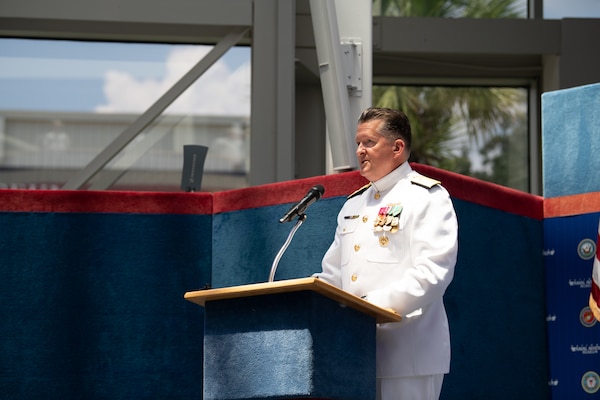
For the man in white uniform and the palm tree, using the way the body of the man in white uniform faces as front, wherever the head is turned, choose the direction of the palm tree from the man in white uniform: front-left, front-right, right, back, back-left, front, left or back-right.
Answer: back-right

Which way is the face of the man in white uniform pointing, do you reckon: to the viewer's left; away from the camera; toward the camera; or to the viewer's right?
to the viewer's left

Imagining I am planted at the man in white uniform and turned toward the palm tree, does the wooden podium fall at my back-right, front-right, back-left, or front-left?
back-left

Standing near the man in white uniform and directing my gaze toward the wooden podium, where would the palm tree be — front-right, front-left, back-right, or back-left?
back-right

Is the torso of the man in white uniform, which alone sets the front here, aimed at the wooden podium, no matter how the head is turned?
yes
